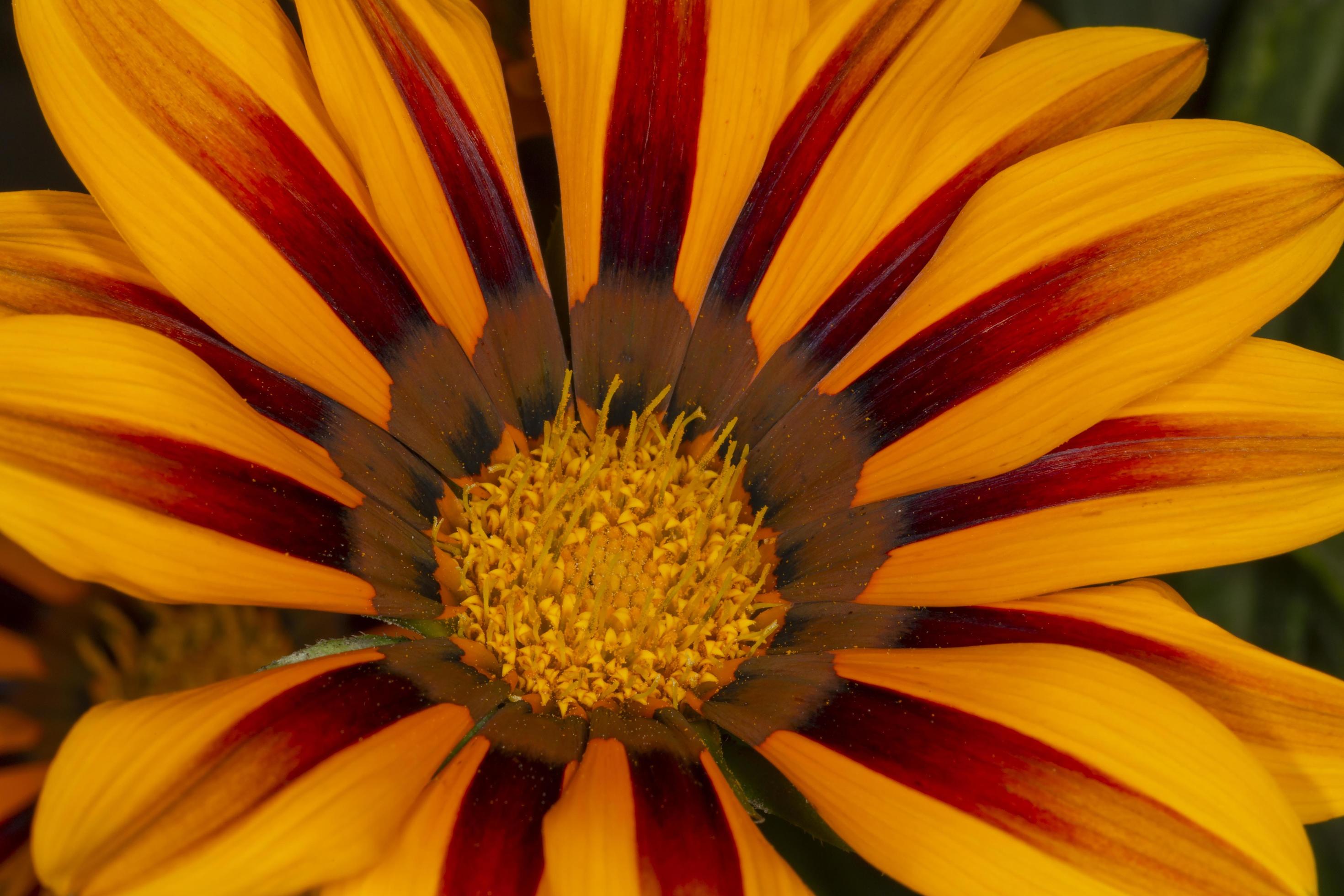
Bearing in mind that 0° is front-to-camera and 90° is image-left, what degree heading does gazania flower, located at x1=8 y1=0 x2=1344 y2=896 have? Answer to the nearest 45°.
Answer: approximately 0°

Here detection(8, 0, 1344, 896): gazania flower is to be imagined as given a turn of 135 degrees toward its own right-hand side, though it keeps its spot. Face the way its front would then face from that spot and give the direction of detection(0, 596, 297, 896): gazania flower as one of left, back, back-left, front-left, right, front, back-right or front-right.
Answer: front
